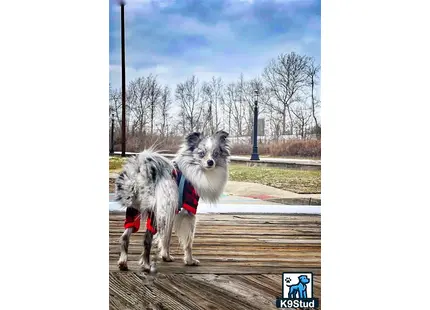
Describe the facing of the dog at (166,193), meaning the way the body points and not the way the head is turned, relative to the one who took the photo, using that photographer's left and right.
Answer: facing away from the viewer and to the right of the viewer
